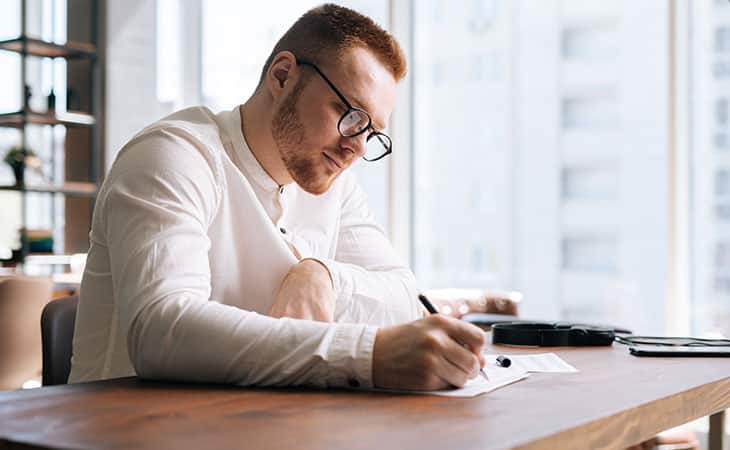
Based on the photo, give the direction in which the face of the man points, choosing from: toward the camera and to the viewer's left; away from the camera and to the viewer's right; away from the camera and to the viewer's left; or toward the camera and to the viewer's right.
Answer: toward the camera and to the viewer's right

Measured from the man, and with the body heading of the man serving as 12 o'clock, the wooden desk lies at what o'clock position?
The wooden desk is roughly at 1 o'clock from the man.

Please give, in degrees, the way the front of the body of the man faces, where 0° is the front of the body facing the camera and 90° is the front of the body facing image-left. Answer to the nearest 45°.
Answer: approximately 315°

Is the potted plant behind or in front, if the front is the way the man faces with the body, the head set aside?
behind

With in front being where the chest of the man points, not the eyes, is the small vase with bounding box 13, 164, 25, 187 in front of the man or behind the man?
behind

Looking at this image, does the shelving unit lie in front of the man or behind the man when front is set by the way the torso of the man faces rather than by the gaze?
behind

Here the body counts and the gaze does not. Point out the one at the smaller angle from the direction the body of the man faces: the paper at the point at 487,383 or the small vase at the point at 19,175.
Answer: the paper

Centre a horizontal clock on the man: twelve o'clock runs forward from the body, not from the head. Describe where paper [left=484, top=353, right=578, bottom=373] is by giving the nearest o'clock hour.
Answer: The paper is roughly at 11 o'clock from the man.

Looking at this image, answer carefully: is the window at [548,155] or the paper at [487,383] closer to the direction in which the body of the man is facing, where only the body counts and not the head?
the paper

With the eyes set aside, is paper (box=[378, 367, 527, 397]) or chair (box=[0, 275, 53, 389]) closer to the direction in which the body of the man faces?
the paper

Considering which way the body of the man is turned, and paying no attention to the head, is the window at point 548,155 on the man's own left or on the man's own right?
on the man's own left

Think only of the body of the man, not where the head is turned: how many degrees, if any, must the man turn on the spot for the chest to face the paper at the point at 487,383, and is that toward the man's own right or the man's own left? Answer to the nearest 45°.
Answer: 0° — they already face it
